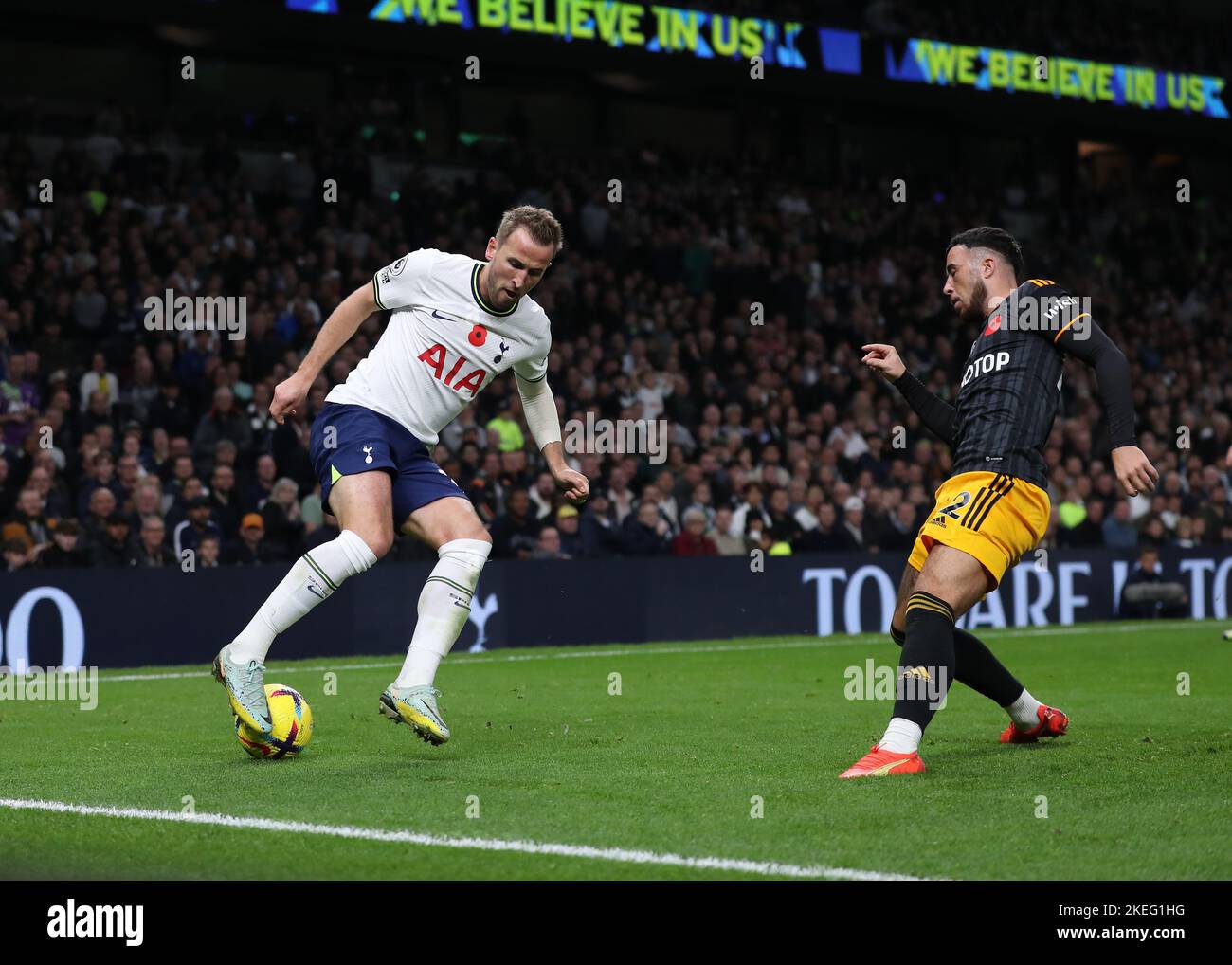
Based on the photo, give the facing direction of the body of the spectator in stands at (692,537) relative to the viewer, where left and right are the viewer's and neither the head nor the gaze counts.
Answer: facing the viewer

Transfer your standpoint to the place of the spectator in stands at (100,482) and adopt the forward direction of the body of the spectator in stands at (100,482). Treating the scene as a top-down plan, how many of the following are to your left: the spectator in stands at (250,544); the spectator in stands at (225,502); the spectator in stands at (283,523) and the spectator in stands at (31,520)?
3

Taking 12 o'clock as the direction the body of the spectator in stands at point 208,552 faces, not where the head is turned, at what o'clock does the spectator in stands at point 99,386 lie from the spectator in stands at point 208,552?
the spectator in stands at point 99,386 is roughly at 5 o'clock from the spectator in stands at point 208,552.

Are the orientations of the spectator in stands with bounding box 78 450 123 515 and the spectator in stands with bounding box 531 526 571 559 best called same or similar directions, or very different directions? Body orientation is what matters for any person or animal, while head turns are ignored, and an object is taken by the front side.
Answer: same or similar directions

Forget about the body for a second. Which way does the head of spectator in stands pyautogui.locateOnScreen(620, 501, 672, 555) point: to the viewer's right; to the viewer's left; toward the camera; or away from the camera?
toward the camera

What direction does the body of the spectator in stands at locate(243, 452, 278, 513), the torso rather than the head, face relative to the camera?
toward the camera

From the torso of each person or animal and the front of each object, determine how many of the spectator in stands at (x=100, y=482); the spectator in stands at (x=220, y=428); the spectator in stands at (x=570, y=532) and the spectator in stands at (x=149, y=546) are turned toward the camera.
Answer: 4

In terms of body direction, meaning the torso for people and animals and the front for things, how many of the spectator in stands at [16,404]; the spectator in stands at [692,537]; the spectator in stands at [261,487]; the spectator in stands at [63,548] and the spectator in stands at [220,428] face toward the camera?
5

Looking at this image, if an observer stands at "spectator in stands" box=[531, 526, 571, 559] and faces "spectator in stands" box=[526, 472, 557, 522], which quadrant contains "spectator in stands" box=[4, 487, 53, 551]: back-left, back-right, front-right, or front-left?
back-left

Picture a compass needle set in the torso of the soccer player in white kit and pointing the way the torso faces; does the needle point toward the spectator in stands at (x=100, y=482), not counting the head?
no

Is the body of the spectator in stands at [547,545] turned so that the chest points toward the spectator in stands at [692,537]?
no

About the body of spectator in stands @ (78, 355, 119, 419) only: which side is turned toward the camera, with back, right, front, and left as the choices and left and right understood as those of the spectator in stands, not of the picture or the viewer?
front

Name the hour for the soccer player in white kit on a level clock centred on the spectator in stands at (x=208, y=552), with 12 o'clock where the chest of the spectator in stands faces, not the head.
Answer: The soccer player in white kit is roughly at 12 o'clock from the spectator in stands.

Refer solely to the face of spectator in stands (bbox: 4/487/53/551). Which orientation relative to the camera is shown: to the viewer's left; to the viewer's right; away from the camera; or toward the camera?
toward the camera

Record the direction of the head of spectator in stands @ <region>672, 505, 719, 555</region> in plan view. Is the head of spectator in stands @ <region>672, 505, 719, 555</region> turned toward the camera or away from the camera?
toward the camera

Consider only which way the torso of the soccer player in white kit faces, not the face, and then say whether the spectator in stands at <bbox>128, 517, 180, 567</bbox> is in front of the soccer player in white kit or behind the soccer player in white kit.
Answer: behind

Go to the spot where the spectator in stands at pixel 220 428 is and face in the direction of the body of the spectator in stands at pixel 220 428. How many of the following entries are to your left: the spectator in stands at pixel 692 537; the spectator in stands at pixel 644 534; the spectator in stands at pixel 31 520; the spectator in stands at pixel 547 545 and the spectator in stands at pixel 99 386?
3
